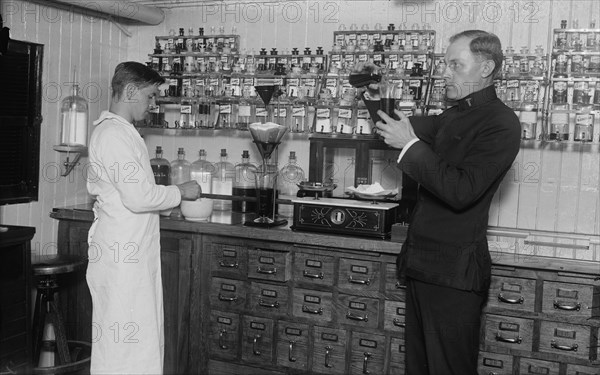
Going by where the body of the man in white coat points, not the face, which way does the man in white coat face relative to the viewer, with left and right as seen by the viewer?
facing to the right of the viewer

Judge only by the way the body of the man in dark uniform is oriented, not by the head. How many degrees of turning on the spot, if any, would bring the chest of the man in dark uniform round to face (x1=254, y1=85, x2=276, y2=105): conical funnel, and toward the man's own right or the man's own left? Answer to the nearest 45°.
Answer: approximately 45° to the man's own right

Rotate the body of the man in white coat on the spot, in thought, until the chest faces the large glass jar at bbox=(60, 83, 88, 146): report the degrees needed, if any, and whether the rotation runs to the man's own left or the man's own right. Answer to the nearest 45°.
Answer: approximately 90° to the man's own left

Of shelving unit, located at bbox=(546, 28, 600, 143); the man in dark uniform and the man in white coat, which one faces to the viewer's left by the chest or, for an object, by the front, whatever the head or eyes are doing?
the man in dark uniform

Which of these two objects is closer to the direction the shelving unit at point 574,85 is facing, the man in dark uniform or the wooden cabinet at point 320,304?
the man in dark uniform

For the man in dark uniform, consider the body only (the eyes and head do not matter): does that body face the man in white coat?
yes

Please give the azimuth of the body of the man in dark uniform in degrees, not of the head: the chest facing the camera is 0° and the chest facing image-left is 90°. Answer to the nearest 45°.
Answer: approximately 90°

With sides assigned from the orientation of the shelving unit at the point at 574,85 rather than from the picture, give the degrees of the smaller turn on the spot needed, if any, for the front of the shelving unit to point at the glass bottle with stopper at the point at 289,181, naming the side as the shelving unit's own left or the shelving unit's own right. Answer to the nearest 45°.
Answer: approximately 90° to the shelving unit's own right

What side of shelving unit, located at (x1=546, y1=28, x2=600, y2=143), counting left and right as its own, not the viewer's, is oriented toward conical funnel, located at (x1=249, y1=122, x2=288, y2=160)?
right

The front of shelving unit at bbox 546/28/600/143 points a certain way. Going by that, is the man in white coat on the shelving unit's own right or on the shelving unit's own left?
on the shelving unit's own right

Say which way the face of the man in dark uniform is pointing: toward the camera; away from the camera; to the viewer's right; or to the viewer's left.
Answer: to the viewer's left

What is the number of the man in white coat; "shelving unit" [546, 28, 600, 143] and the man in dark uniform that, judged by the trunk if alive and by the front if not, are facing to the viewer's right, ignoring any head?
1

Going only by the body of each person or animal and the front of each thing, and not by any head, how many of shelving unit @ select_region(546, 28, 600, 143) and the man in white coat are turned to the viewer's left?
0

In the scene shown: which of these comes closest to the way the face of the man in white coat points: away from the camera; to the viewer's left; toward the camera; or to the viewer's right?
to the viewer's right
